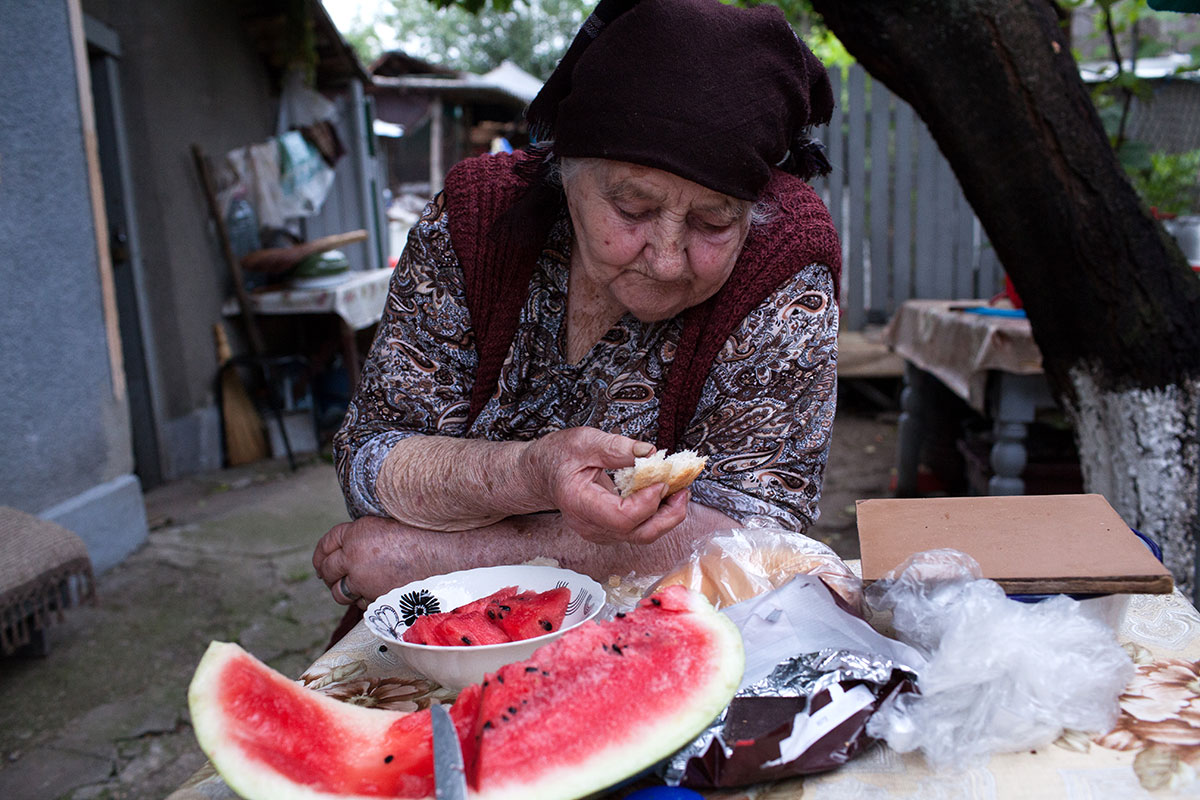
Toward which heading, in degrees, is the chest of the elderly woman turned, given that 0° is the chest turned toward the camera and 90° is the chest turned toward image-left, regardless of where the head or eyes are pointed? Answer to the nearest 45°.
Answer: approximately 0°

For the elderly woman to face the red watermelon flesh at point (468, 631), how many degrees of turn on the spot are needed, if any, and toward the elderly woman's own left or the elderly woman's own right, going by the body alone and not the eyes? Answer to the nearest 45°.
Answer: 0° — they already face it

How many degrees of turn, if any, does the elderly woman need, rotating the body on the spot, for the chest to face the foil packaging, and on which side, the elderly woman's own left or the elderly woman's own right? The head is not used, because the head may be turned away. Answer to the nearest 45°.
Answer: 0° — they already face it

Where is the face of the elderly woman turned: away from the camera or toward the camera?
toward the camera

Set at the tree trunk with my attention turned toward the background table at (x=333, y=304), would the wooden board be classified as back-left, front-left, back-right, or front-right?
back-left

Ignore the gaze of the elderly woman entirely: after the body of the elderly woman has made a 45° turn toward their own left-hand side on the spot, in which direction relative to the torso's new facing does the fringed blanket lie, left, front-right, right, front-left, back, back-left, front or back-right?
back

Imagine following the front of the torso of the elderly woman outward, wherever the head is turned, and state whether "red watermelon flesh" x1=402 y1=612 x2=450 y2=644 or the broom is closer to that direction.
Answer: the red watermelon flesh

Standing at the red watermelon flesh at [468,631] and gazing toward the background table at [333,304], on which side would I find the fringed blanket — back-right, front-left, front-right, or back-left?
front-left

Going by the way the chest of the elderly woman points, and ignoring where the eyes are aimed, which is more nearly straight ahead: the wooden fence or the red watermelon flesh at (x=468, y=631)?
the red watermelon flesh

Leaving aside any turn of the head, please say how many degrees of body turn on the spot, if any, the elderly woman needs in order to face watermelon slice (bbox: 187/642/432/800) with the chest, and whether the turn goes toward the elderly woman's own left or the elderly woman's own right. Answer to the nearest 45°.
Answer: approximately 45° to the elderly woman's own right

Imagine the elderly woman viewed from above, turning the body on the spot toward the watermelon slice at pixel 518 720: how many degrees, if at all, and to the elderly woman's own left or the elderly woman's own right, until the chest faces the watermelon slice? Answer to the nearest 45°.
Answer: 0° — they already face it

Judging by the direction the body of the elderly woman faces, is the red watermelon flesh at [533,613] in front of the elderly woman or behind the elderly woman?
in front

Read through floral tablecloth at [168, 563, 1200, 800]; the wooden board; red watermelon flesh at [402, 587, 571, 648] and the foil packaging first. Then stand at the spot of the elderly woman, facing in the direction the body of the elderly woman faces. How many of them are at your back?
0

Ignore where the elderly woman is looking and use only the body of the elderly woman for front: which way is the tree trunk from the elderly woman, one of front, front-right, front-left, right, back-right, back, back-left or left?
back-left
